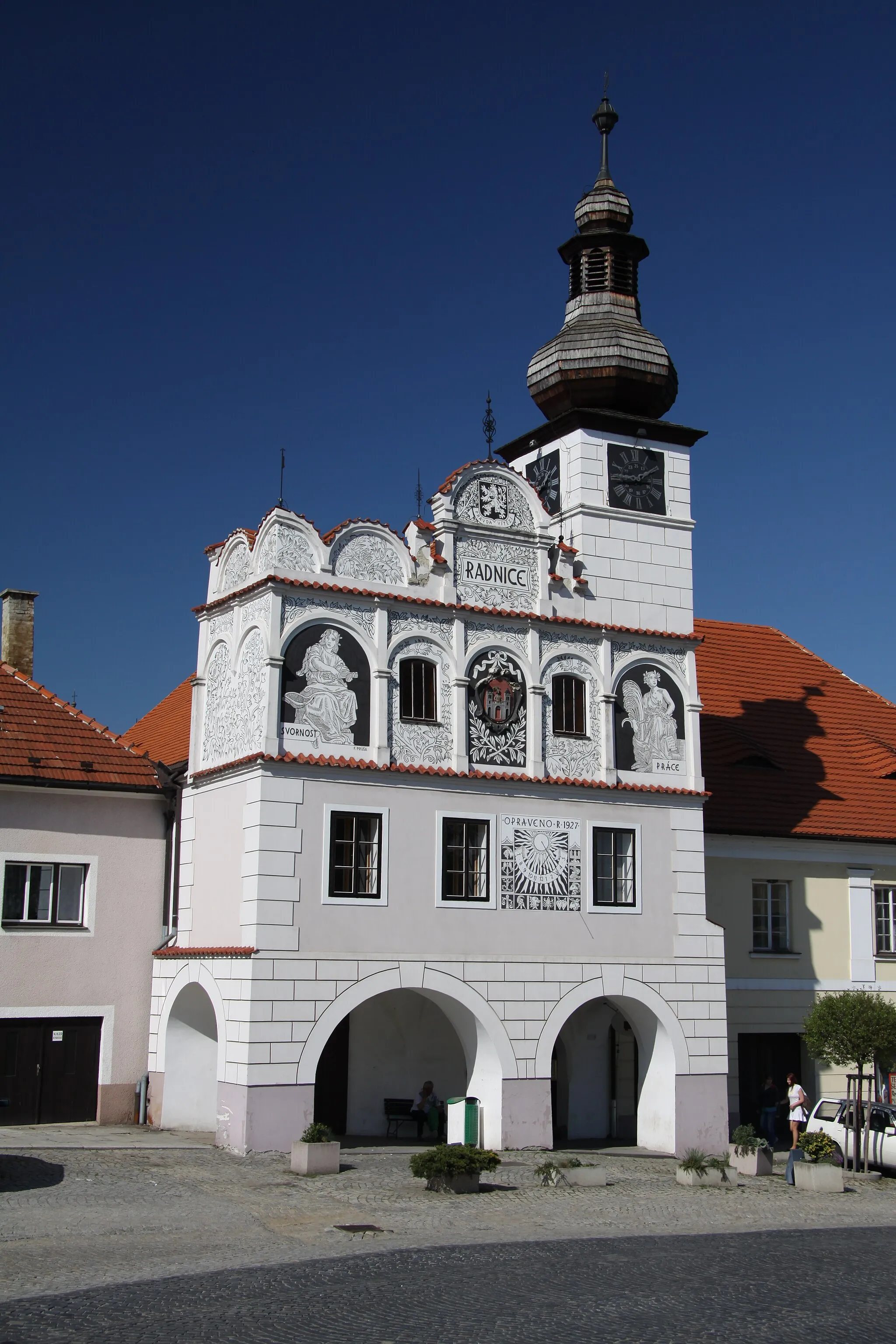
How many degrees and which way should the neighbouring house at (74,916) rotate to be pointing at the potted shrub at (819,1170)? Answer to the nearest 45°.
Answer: approximately 45° to its left

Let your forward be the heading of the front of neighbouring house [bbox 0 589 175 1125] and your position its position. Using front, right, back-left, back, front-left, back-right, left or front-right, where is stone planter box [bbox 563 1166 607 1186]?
front-left

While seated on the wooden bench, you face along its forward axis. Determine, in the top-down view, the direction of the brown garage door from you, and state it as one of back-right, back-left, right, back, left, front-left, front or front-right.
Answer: right

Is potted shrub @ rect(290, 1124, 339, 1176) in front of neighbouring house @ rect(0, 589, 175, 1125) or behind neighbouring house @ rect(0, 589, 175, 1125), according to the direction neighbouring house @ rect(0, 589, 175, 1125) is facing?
in front

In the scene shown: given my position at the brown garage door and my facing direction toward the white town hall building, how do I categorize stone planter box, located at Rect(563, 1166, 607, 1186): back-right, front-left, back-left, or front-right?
front-right

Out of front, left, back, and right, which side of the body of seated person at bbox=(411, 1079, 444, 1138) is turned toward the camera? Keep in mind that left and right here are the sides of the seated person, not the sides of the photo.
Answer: front

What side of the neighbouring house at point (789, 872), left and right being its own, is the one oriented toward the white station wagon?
front

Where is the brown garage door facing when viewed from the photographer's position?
facing the viewer

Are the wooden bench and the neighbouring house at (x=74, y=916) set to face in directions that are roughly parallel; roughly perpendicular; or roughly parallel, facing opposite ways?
roughly parallel

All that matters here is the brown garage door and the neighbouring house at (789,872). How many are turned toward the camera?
2

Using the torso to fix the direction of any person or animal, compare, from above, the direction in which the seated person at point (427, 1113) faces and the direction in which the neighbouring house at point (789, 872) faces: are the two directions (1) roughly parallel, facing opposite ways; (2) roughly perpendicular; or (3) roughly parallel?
roughly parallel

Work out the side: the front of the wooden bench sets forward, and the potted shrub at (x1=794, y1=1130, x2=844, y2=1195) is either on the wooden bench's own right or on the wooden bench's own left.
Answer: on the wooden bench's own left

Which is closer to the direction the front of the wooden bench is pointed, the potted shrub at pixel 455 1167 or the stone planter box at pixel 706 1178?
the potted shrub
